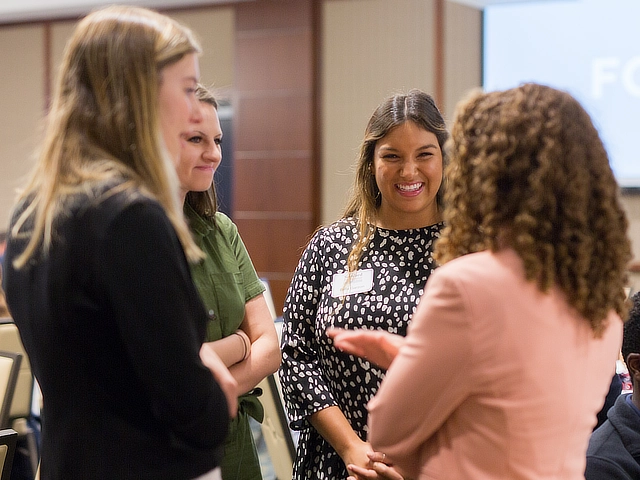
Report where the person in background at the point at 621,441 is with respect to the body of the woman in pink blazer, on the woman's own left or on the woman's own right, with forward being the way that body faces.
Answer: on the woman's own right

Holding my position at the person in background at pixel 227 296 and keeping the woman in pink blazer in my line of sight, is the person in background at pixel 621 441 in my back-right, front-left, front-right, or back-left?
front-left

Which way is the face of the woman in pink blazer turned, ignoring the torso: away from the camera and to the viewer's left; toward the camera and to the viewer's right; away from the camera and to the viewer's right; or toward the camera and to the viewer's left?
away from the camera and to the viewer's left

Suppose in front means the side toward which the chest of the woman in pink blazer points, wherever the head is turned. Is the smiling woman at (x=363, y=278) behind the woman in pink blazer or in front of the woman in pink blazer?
in front

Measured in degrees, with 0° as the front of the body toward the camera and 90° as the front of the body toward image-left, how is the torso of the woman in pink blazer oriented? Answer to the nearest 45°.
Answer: approximately 135°

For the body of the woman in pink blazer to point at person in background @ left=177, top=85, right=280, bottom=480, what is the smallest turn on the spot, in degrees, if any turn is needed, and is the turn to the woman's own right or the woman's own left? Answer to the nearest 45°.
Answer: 0° — they already face them
